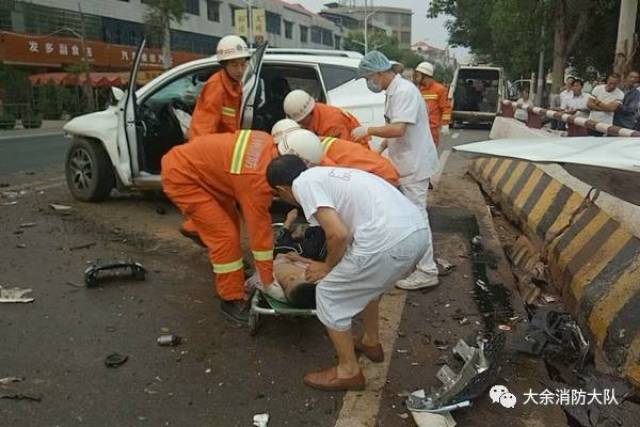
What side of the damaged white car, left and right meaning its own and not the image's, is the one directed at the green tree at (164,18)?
right

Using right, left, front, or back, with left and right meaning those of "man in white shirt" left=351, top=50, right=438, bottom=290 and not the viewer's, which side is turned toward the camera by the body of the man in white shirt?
left

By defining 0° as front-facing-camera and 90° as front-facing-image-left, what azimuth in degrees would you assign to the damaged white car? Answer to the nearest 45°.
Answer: approximately 90°

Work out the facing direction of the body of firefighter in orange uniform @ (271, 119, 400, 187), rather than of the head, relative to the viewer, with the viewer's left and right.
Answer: facing to the left of the viewer

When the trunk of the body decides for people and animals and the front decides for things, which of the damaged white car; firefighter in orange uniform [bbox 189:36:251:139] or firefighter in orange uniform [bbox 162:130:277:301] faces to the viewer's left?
the damaged white car

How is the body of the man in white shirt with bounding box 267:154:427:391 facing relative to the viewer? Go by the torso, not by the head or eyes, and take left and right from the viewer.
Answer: facing to the left of the viewer

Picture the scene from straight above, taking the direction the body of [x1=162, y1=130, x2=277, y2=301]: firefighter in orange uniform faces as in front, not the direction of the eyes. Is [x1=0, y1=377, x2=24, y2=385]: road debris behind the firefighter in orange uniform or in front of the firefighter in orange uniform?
behind

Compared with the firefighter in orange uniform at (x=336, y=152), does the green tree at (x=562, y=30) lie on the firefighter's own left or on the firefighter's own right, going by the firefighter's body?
on the firefighter's own right

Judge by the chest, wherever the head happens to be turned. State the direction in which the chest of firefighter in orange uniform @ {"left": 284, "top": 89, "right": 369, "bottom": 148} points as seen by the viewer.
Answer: to the viewer's left
